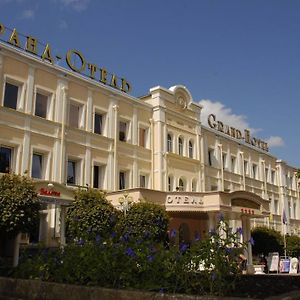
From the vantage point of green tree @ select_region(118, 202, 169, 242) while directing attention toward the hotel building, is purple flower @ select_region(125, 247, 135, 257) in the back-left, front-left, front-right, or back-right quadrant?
back-left

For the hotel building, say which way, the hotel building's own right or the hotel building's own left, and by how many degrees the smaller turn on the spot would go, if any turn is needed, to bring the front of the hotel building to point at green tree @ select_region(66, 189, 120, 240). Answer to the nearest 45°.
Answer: approximately 45° to the hotel building's own right

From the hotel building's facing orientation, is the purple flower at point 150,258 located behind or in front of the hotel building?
in front

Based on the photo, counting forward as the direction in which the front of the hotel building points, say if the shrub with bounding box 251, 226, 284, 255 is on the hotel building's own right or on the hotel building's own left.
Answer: on the hotel building's own left

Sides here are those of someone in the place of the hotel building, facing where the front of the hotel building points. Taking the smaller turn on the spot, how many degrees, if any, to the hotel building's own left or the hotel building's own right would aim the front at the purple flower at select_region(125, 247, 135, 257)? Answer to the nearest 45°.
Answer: approximately 45° to the hotel building's own right

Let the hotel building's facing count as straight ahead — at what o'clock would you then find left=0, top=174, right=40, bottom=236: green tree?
The green tree is roughly at 2 o'clock from the hotel building.

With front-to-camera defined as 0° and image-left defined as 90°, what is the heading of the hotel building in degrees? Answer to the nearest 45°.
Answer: approximately 315°

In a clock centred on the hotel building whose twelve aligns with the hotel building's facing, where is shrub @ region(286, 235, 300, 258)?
The shrub is roughly at 9 o'clock from the hotel building.
